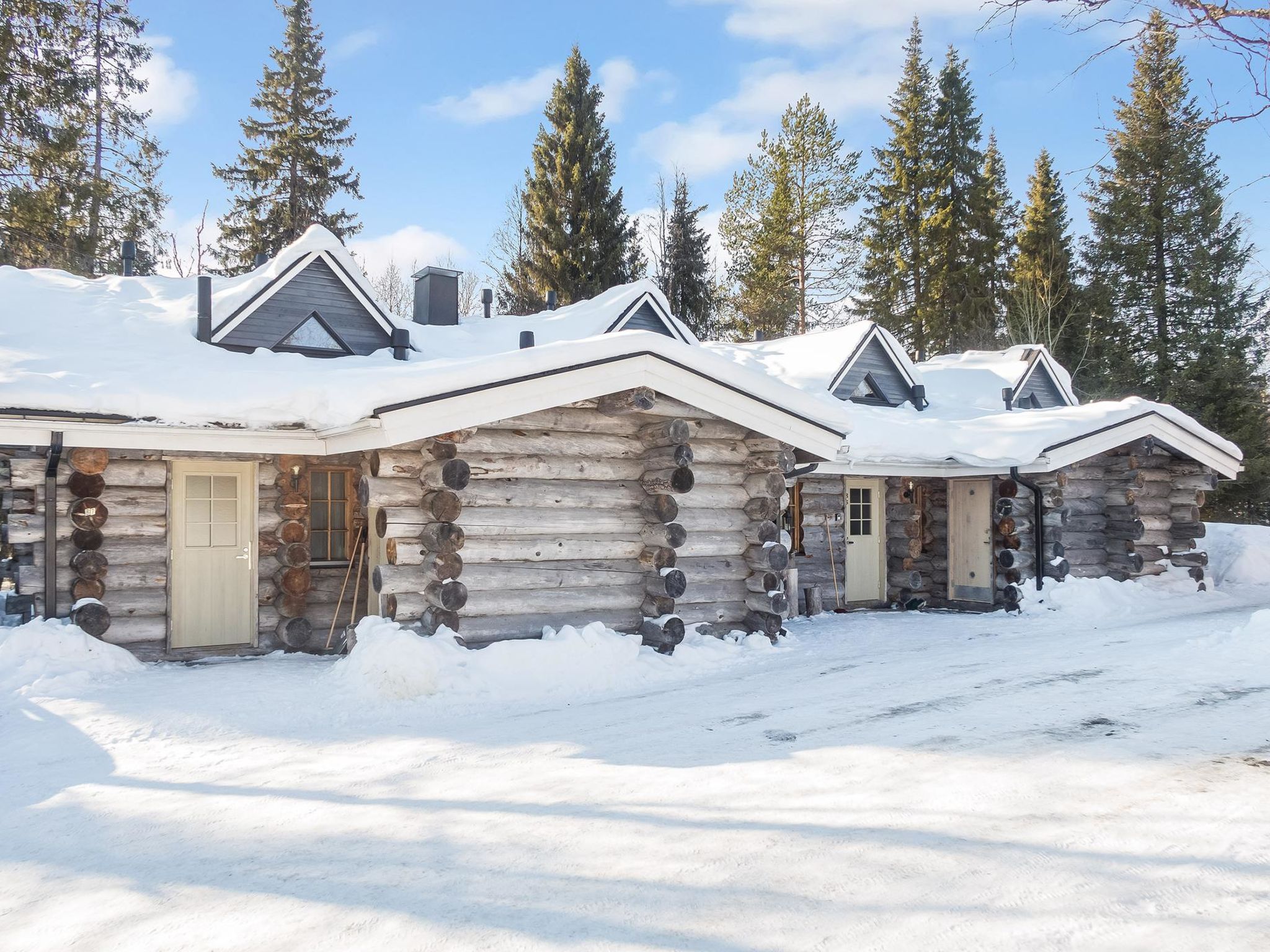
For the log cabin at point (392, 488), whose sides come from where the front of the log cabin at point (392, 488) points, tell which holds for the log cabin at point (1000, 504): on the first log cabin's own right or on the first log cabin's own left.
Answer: on the first log cabin's own left

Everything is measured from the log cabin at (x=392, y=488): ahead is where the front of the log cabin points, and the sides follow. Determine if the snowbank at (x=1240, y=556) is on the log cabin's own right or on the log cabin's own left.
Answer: on the log cabin's own left

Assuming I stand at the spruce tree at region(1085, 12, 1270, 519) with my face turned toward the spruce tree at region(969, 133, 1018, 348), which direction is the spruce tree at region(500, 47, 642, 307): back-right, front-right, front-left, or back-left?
front-left

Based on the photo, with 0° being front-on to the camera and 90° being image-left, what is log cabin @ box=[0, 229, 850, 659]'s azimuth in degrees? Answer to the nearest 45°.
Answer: approximately 0°

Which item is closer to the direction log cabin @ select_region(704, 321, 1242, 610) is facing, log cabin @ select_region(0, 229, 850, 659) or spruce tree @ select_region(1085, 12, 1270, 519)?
the log cabin

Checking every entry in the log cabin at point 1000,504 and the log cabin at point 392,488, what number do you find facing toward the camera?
2

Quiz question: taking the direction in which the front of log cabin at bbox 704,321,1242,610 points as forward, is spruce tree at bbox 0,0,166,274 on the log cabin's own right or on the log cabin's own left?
on the log cabin's own right

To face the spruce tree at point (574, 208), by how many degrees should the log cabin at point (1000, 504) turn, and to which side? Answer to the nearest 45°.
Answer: approximately 135° to its right

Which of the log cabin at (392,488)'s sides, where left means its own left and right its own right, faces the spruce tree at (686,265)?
back

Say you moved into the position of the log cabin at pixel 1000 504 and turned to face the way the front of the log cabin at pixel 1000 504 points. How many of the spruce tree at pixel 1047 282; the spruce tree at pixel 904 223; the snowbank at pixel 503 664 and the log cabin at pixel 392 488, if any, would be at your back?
2

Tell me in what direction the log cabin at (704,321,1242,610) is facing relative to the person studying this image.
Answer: facing the viewer

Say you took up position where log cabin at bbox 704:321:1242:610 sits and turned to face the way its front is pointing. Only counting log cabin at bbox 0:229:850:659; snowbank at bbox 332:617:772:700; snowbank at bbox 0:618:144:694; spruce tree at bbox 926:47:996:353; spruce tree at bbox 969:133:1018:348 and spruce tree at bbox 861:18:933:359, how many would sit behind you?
3

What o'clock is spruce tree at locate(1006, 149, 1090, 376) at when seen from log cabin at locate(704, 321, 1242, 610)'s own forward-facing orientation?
The spruce tree is roughly at 6 o'clock from the log cabin.

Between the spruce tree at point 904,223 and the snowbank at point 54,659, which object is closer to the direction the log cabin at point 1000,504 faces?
the snowbank

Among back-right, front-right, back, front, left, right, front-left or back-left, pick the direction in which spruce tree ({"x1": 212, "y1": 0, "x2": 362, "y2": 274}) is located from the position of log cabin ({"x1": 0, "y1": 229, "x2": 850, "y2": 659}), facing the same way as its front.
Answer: back

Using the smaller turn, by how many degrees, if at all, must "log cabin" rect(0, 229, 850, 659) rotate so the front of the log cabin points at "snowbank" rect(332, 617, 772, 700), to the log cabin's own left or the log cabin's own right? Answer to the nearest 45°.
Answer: approximately 45° to the log cabin's own left
